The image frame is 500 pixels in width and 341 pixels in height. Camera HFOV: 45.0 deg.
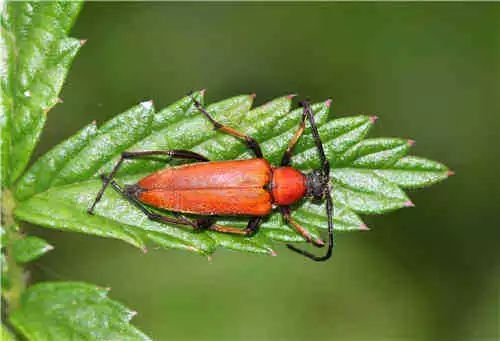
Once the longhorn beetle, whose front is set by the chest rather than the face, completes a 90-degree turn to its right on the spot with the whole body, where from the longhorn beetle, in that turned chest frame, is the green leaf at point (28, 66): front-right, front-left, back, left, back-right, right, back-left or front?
right

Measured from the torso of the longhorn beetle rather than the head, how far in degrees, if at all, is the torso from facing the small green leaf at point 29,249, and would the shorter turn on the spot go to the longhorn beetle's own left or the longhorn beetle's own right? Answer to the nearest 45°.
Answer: approximately 135° to the longhorn beetle's own right

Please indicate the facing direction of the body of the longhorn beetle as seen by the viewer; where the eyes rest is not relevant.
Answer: to the viewer's right

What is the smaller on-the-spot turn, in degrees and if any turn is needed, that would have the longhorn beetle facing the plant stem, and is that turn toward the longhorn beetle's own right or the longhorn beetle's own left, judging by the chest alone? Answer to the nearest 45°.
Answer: approximately 180°

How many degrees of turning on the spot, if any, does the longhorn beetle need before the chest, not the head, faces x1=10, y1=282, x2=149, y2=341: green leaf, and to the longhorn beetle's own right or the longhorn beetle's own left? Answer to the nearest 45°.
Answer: approximately 135° to the longhorn beetle's own right
